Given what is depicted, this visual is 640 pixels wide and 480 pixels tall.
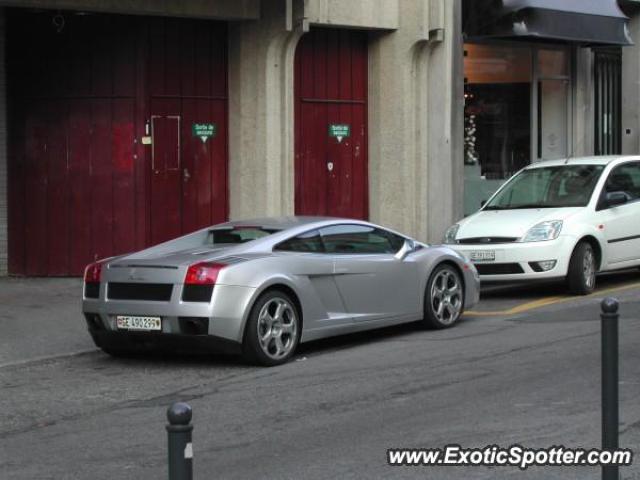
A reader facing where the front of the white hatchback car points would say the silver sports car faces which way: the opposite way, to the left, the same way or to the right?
the opposite way

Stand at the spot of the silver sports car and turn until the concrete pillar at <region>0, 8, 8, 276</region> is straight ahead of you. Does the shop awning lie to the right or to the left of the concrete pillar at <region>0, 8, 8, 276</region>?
right

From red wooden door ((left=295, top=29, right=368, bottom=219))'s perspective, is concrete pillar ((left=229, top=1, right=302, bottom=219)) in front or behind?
in front

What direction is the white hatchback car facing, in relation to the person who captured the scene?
facing the viewer and to the left of the viewer

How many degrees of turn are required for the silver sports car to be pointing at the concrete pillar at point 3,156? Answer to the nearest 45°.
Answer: approximately 90° to its left

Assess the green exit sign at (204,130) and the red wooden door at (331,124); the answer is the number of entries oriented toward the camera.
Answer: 2

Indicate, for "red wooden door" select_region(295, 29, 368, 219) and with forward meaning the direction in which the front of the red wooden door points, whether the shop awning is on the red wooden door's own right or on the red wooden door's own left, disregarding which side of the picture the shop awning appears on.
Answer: on the red wooden door's own left

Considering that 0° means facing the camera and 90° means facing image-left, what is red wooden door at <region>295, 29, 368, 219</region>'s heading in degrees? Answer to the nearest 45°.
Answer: approximately 0°

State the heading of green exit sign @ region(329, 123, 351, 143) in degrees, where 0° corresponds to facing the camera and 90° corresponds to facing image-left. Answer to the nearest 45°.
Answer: approximately 0°

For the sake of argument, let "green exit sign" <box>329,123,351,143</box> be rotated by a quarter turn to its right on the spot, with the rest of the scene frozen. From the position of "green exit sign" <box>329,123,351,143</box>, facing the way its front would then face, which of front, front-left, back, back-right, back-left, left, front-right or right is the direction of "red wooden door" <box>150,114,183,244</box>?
front-left

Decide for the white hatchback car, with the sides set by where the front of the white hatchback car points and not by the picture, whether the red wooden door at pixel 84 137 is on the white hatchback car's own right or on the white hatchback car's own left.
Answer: on the white hatchback car's own right

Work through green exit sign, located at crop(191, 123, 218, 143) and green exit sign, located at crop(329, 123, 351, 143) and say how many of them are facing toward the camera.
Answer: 2

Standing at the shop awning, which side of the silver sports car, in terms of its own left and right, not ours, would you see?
front

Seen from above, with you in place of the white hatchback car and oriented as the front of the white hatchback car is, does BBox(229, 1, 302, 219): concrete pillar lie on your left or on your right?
on your right

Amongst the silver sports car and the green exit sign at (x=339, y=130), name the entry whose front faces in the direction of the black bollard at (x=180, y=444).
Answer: the green exit sign

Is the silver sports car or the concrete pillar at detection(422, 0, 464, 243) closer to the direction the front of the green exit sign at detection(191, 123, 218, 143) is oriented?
the silver sports car

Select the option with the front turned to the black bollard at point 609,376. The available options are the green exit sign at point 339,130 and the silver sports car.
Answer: the green exit sign
